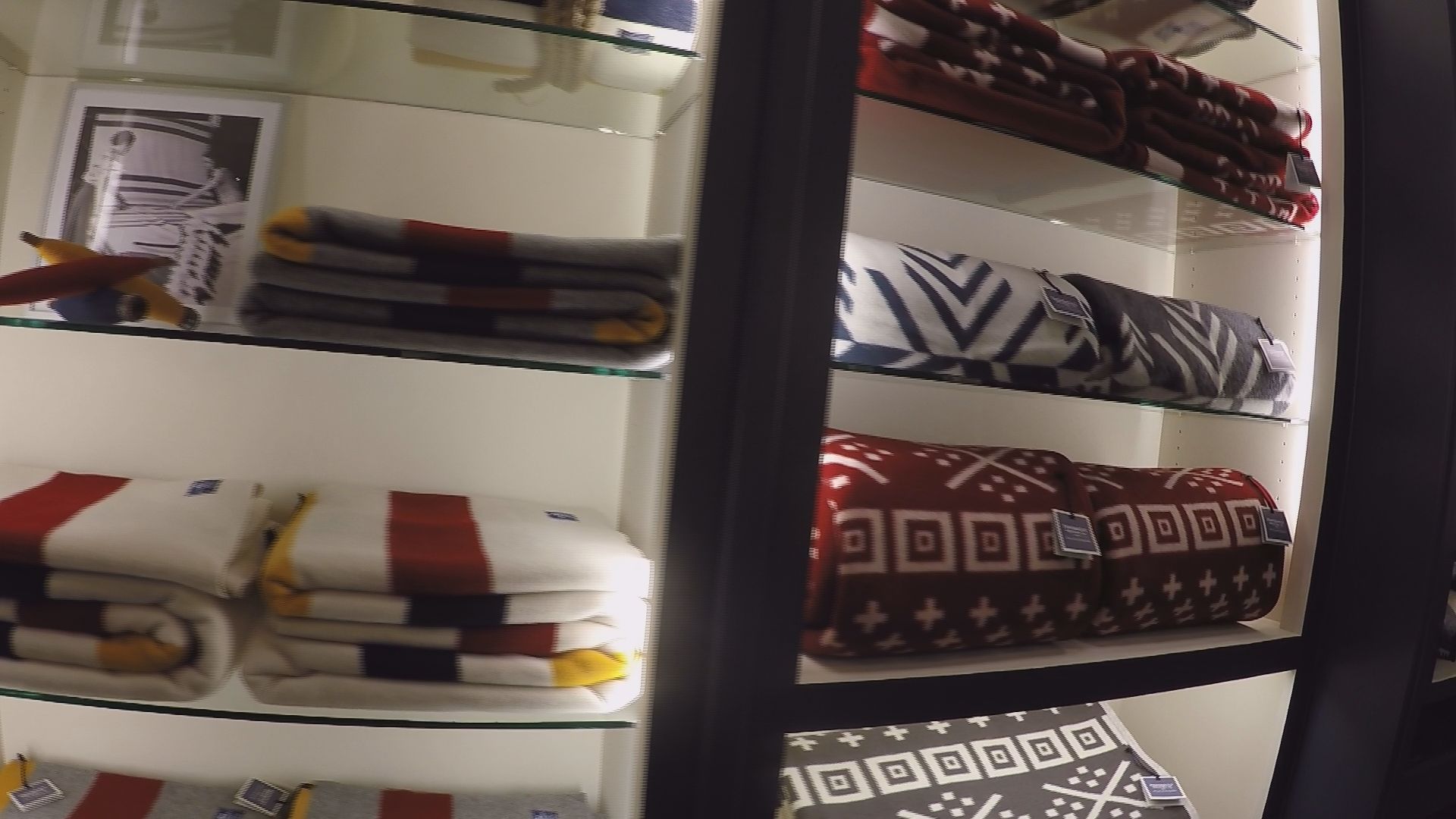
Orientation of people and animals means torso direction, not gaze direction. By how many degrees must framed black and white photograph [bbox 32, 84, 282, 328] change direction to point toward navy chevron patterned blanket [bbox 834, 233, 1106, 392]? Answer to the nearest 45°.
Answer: approximately 45° to its left

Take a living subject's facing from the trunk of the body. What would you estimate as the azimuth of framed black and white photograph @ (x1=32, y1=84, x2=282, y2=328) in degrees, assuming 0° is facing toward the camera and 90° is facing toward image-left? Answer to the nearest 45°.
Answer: approximately 0°

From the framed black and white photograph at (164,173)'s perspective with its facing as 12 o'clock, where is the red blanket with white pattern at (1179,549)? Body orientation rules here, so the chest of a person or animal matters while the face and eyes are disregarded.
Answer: The red blanket with white pattern is roughly at 10 o'clock from the framed black and white photograph.
